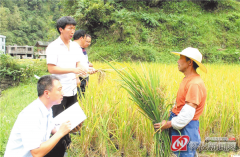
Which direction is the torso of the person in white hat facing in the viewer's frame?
to the viewer's left

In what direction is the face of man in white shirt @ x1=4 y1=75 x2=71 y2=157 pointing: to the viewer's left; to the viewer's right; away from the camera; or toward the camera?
to the viewer's right

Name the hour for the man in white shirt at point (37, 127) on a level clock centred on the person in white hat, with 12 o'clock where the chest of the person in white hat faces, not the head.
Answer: The man in white shirt is roughly at 11 o'clock from the person in white hat.

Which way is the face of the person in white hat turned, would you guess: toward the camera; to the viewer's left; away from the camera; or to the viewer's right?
to the viewer's left

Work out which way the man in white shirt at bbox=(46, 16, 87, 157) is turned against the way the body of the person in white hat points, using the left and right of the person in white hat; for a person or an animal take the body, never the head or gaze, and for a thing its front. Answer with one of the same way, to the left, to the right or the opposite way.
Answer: the opposite way

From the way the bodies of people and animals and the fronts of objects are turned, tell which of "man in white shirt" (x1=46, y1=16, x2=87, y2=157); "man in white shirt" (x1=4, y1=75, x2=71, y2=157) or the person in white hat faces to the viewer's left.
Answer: the person in white hat

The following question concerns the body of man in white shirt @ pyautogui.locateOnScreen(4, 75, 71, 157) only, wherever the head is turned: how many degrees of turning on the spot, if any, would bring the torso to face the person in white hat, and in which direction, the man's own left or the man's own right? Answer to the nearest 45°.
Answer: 0° — they already face them

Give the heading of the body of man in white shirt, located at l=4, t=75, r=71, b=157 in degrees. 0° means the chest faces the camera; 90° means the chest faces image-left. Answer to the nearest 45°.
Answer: approximately 270°

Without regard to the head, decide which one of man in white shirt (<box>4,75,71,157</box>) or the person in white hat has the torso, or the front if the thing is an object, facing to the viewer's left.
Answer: the person in white hat

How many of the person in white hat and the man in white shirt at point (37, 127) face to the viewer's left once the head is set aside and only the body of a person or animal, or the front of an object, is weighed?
1

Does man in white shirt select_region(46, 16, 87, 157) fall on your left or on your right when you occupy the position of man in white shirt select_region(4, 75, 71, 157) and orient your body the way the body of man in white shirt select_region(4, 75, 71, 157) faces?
on your left
